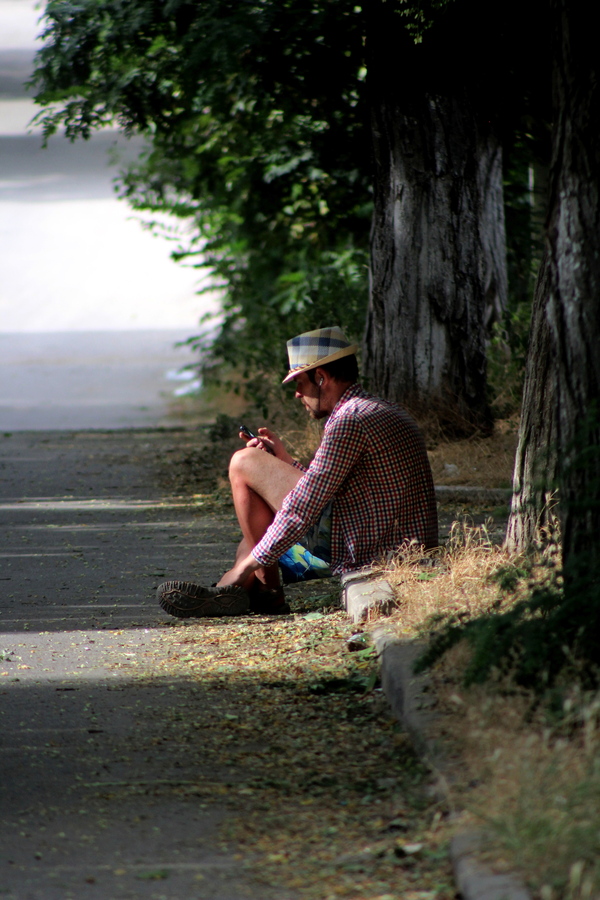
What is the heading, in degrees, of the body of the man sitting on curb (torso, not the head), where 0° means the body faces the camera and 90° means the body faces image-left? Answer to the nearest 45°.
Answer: approximately 90°

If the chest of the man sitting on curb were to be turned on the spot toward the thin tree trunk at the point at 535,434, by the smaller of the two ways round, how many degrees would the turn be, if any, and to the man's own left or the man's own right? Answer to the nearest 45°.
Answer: approximately 180°

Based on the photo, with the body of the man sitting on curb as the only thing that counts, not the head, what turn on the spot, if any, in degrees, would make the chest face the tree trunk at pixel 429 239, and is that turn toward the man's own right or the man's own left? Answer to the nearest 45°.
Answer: approximately 90° to the man's own right

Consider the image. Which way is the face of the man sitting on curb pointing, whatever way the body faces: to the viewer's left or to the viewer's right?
to the viewer's left
